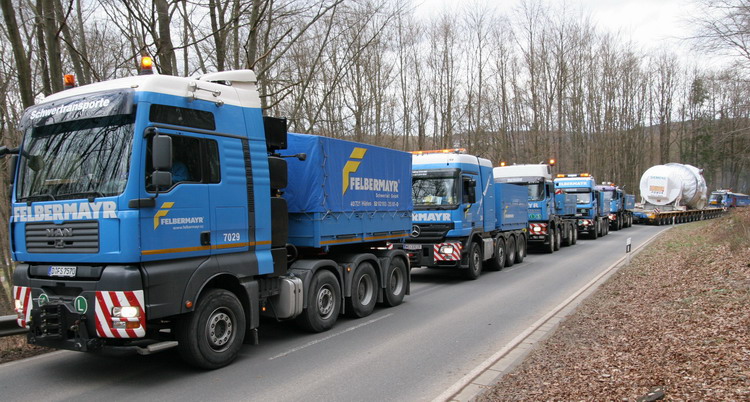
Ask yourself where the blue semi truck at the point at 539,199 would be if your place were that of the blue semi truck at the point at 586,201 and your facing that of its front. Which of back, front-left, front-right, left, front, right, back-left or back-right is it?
front-left

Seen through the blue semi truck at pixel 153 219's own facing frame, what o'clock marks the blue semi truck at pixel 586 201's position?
the blue semi truck at pixel 586 201 is roughly at 6 o'clock from the blue semi truck at pixel 153 219.

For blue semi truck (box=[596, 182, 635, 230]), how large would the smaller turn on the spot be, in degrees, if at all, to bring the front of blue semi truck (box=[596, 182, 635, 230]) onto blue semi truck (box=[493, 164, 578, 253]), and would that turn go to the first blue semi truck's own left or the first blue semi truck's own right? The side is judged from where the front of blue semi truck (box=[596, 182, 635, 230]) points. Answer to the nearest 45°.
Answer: approximately 45° to the first blue semi truck's own left

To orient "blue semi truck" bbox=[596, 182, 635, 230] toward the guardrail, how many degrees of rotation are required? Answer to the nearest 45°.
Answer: approximately 45° to its left

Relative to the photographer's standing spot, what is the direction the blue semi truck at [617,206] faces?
facing the viewer and to the left of the viewer

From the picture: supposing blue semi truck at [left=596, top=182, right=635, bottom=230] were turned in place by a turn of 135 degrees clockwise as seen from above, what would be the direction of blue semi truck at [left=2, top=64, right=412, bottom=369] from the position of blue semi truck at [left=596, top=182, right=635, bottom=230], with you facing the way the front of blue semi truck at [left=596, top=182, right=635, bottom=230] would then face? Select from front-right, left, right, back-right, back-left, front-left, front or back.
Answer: back

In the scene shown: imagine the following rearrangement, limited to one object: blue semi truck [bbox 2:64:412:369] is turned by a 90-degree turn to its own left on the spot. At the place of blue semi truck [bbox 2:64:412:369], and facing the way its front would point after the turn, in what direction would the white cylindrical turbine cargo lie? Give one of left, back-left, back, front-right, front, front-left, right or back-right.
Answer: left

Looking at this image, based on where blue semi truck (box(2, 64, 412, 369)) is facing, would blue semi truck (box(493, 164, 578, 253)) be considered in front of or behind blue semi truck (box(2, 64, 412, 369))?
behind

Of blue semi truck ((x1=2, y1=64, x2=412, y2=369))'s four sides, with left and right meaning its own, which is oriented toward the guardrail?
right

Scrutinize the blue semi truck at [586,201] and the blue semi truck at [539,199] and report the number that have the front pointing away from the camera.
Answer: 0

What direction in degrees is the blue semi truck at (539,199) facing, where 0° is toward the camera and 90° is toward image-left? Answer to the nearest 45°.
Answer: approximately 45°

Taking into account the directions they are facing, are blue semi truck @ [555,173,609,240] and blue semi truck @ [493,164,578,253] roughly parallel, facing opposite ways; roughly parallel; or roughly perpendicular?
roughly parallel

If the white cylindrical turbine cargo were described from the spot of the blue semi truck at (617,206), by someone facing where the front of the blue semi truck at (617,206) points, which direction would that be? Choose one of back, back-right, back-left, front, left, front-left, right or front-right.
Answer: back

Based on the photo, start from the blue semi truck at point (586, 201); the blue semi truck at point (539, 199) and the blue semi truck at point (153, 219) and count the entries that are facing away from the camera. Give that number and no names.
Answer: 0

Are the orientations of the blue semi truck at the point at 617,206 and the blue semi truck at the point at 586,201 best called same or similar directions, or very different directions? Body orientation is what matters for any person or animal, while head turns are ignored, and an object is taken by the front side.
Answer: same or similar directions

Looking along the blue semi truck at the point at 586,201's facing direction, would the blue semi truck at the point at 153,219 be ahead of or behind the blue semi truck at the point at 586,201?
ahead
